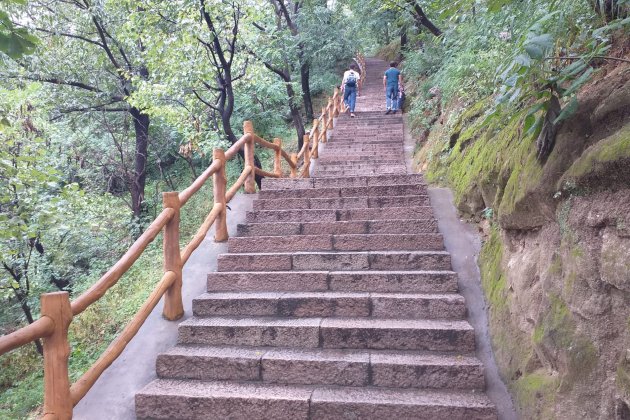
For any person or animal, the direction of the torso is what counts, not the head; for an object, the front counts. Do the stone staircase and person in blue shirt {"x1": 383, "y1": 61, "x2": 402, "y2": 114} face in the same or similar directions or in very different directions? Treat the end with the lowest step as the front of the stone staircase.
very different directions

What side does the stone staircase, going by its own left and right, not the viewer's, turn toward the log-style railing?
right

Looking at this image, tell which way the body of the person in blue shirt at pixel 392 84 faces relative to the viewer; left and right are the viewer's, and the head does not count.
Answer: facing away from the viewer

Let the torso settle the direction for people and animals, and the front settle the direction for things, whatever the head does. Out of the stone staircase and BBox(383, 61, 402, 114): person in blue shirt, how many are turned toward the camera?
1

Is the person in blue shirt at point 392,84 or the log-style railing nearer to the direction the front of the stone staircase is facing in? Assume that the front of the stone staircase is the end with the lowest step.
the log-style railing

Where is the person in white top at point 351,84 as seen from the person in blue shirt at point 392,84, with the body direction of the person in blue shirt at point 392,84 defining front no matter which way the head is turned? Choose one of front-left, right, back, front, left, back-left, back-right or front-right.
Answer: left

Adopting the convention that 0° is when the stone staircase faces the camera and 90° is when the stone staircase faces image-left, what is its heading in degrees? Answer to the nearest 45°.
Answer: approximately 0°
